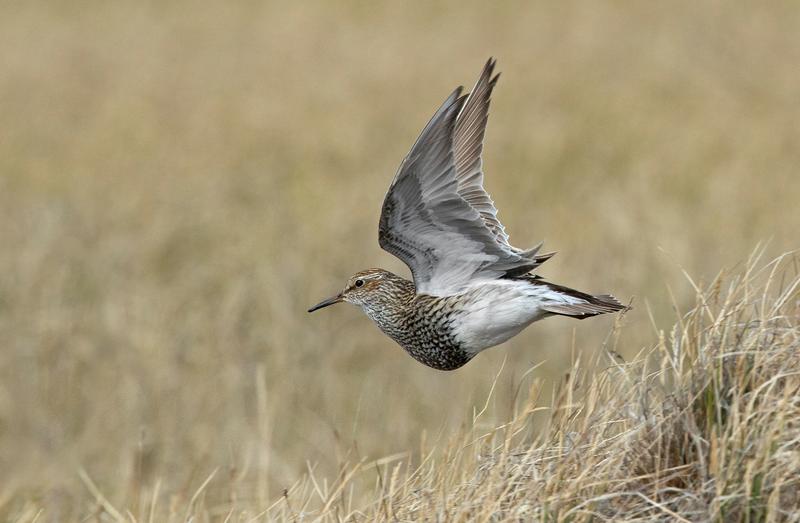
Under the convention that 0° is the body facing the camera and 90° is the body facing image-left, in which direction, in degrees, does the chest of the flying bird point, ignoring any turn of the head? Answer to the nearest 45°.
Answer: approximately 90°
